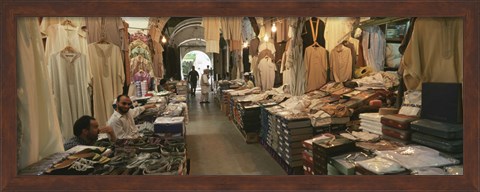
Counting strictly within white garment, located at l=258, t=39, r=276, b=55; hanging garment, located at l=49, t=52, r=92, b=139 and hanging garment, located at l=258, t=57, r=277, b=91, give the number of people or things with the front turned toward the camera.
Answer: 3

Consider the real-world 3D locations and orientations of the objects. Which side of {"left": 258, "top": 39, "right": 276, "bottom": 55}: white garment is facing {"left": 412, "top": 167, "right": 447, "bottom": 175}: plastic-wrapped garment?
front

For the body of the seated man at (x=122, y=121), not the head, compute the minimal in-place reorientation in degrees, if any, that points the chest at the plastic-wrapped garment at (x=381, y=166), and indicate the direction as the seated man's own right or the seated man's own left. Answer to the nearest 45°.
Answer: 0° — they already face it

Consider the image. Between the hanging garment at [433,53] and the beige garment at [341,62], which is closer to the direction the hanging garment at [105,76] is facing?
the hanging garment

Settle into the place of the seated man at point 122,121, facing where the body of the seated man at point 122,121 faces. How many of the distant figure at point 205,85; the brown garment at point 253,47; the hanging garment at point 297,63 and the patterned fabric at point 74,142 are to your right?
1

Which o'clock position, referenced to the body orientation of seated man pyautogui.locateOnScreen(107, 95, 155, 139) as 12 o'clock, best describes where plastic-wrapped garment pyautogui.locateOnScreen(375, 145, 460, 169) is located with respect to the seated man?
The plastic-wrapped garment is roughly at 12 o'clock from the seated man.

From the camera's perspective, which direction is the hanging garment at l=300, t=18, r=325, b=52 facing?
toward the camera

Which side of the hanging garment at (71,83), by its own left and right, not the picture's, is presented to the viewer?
front

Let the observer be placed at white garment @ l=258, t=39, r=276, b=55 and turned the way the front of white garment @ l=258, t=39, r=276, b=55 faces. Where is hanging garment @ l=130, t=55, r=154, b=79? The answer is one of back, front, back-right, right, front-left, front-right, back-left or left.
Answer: front-right

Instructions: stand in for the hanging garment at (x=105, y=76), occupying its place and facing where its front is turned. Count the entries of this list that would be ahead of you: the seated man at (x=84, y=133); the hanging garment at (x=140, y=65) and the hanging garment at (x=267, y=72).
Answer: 1

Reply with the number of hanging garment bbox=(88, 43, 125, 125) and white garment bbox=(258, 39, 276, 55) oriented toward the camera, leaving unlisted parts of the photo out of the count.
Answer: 2

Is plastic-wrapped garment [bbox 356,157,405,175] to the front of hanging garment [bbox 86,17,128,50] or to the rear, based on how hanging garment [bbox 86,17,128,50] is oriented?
to the front
